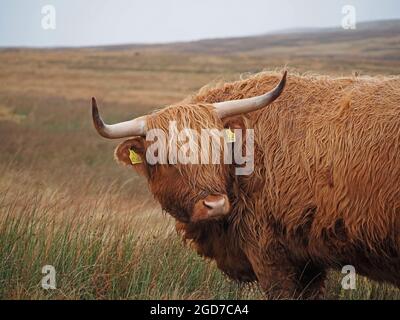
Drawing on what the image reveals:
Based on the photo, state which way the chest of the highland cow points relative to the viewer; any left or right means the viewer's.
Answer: facing to the left of the viewer
